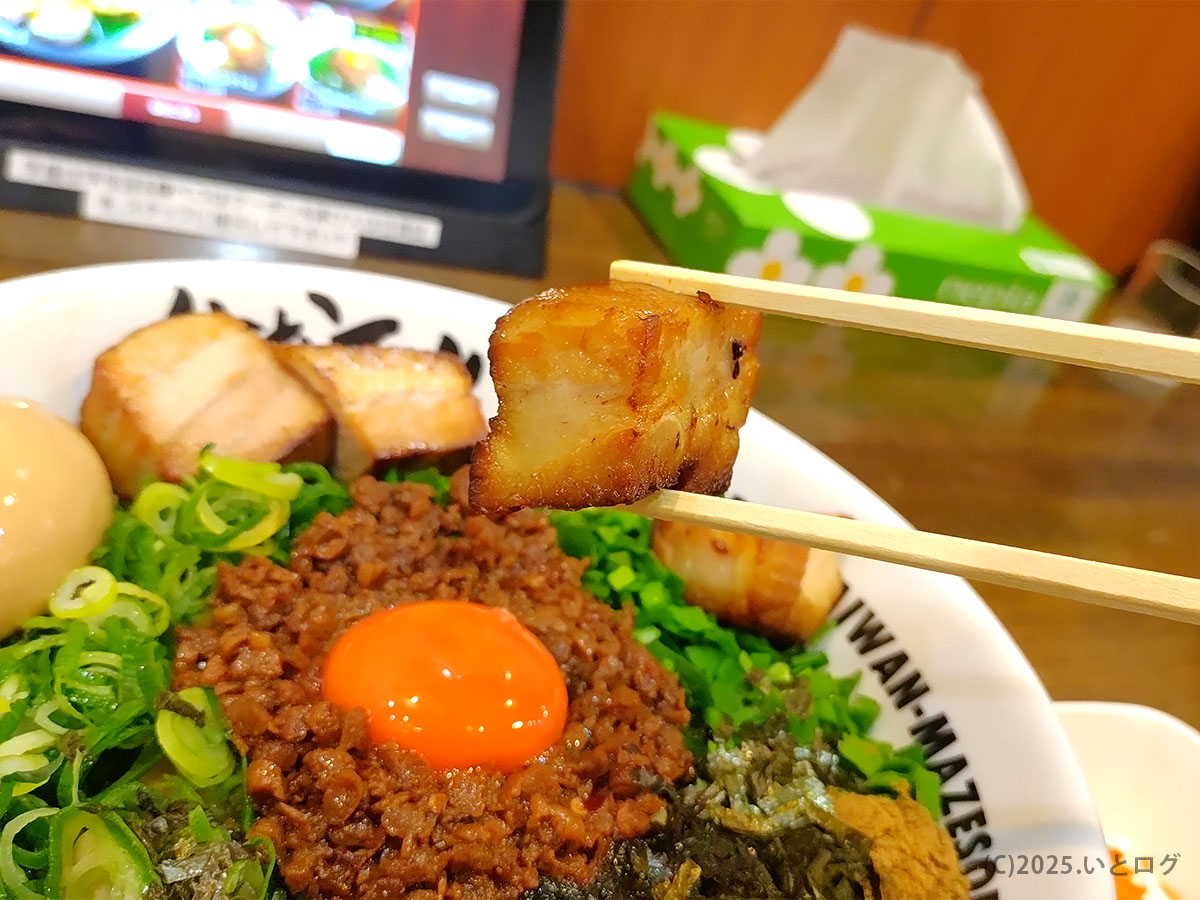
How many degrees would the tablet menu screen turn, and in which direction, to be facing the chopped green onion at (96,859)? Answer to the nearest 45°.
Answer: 0° — it already faces it

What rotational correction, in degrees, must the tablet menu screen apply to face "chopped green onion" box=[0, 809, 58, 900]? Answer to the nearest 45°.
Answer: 0° — it already faces it

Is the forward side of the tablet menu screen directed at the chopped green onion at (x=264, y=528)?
yes

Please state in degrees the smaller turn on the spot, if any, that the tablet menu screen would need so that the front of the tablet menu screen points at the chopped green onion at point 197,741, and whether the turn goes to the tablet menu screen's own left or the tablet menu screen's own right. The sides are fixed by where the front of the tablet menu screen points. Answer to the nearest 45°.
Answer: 0° — it already faces it

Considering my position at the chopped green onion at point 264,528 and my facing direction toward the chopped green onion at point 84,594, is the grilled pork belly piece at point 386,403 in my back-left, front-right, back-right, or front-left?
back-right

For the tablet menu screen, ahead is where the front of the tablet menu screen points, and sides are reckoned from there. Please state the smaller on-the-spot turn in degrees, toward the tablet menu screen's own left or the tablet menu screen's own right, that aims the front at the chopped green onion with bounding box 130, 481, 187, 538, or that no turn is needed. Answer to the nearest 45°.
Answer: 0° — it already faces it

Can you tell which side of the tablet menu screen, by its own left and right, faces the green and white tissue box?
left

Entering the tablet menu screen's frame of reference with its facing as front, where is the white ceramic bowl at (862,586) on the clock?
The white ceramic bowl is roughly at 11 o'clock from the tablet menu screen.

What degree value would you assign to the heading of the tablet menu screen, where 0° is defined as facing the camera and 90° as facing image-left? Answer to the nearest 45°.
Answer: approximately 0°
